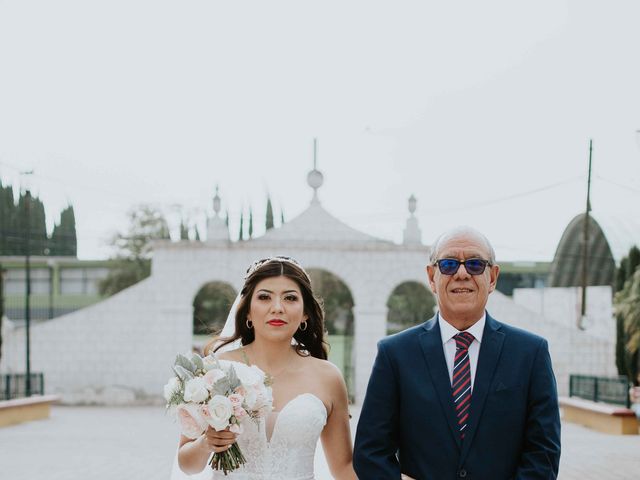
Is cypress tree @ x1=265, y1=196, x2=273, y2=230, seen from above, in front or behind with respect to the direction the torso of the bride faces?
behind

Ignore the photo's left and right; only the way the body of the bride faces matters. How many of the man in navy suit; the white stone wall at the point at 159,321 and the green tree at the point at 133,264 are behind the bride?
2

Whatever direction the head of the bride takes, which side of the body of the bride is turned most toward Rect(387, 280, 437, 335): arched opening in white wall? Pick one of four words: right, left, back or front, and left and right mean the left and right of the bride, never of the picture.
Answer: back

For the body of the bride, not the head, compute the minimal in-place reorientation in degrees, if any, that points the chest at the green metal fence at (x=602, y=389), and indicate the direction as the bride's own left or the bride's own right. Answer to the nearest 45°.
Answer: approximately 135° to the bride's own left

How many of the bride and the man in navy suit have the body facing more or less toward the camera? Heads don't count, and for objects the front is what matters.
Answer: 2

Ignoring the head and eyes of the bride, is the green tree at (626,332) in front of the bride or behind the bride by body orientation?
behind

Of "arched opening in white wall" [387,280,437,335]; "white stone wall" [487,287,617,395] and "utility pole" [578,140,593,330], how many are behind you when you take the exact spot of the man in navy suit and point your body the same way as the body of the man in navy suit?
3

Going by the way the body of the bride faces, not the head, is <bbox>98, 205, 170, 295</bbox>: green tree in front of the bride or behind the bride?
behind
